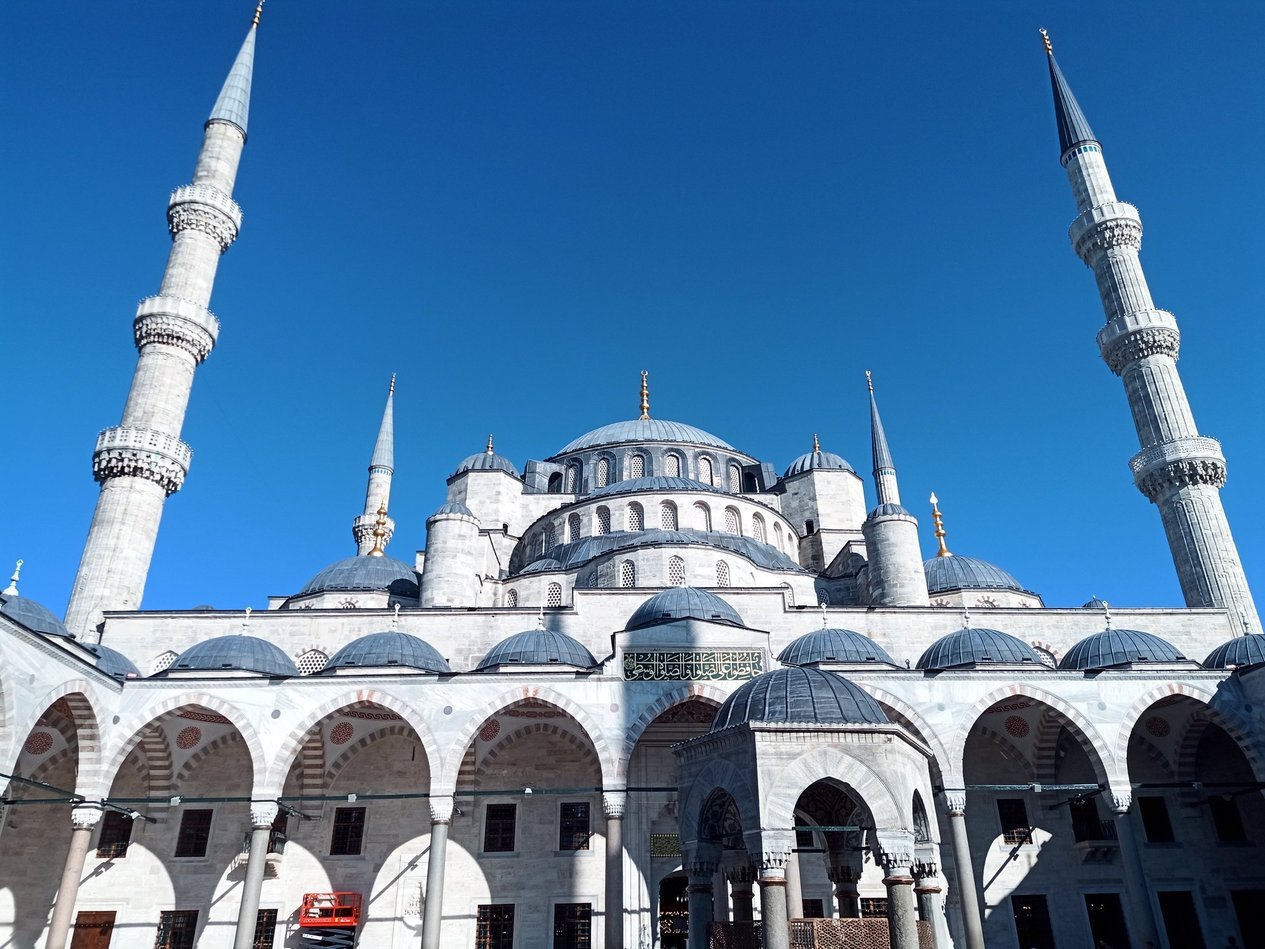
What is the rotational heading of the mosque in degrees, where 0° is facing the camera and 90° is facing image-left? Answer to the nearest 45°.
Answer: approximately 0°
